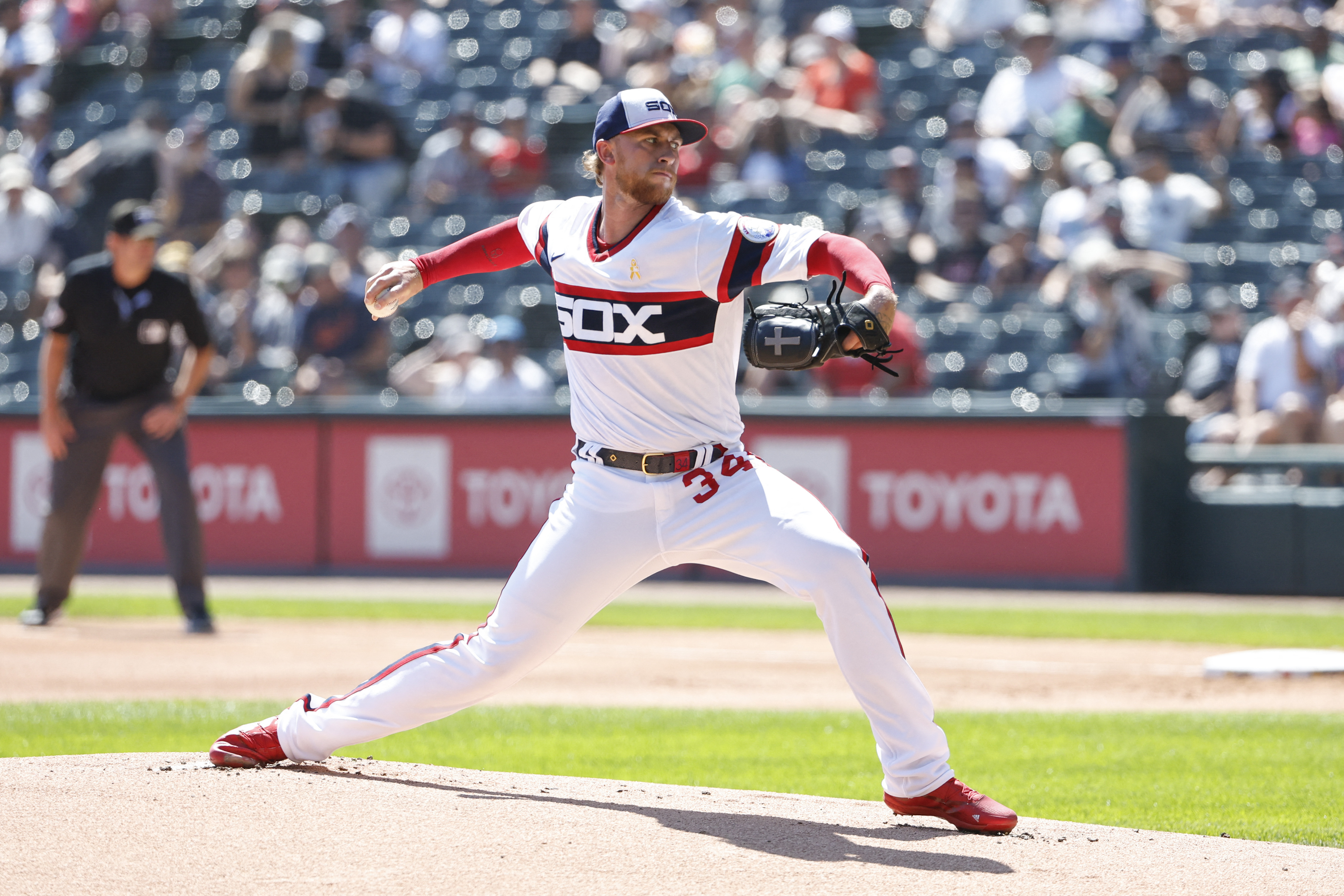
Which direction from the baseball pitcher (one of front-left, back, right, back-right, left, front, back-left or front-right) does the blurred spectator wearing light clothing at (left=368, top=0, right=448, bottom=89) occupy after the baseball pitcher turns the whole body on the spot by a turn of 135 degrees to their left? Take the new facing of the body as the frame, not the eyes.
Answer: front-left

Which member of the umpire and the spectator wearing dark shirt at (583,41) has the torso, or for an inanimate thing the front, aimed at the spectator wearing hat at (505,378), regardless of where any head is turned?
the spectator wearing dark shirt at (583,41)

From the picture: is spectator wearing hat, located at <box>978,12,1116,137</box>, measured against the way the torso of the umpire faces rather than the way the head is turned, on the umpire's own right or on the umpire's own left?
on the umpire's own left

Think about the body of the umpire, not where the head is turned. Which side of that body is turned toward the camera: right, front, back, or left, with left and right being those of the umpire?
front

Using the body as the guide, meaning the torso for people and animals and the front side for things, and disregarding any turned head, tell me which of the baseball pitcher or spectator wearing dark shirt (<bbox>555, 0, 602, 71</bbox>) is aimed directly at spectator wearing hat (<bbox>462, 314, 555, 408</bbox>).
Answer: spectator wearing dark shirt (<bbox>555, 0, 602, 71</bbox>)

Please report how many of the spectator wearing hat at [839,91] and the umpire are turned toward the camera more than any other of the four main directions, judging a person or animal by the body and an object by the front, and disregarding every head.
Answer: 2

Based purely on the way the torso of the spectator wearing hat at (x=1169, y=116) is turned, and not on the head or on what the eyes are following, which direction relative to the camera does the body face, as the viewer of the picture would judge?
toward the camera

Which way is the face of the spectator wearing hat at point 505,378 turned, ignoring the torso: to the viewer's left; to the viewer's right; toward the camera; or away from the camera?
toward the camera

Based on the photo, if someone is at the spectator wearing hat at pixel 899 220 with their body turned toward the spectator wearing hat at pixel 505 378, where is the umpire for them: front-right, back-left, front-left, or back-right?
front-left

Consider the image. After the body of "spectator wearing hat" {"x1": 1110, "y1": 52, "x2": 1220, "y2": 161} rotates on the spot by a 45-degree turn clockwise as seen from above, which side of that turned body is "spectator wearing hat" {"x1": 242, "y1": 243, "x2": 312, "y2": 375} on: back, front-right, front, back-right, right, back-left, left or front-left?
front-right

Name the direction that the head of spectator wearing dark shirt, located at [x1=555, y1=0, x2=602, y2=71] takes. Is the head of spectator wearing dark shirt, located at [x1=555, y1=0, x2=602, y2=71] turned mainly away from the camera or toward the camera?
toward the camera

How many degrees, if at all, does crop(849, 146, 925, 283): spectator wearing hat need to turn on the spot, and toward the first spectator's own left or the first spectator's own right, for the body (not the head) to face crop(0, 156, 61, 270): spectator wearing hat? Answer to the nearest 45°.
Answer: approximately 45° to the first spectator's own right

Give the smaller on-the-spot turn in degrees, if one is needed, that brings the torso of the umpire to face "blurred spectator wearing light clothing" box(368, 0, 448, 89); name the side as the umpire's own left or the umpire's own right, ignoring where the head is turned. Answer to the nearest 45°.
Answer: approximately 180°

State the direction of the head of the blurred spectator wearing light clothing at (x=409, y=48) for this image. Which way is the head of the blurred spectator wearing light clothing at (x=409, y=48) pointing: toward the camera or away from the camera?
toward the camera

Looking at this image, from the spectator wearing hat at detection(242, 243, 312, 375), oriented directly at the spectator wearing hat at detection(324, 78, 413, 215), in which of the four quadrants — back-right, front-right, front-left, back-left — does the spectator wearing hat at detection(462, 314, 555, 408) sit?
back-right

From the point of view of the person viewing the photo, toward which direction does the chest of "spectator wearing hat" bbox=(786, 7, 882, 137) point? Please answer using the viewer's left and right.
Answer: facing the viewer
